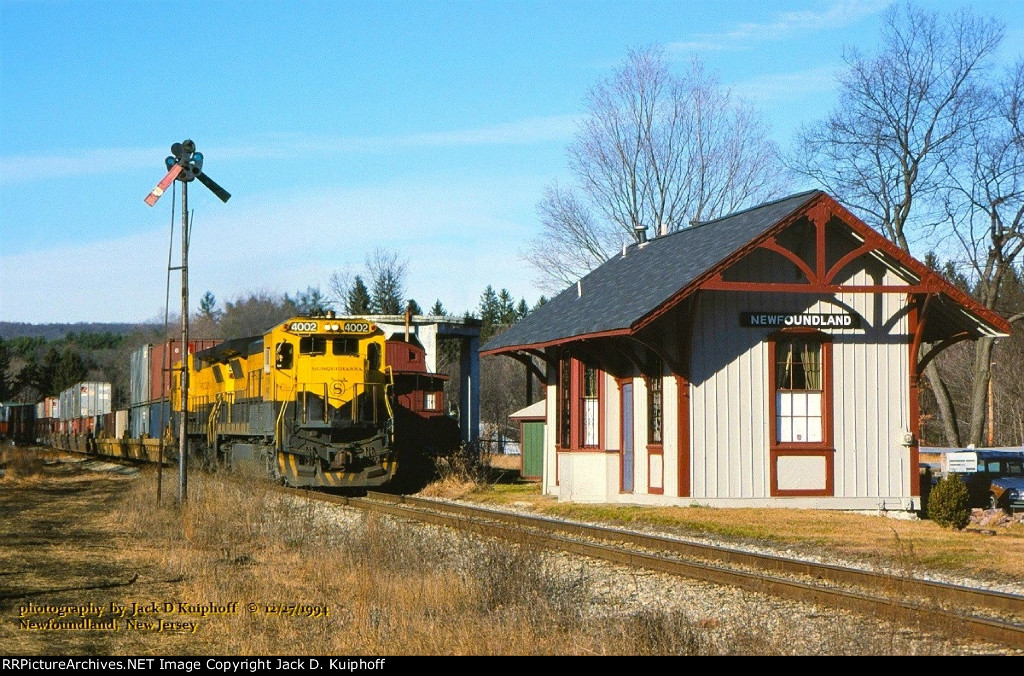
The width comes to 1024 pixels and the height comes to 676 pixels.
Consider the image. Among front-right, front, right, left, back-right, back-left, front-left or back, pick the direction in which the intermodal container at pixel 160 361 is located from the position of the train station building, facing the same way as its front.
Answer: right

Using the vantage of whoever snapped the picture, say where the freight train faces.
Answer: facing the viewer and to the right of the viewer

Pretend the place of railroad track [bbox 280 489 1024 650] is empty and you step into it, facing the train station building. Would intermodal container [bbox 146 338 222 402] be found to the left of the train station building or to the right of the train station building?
left

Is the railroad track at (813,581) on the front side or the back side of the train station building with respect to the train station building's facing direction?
on the front side

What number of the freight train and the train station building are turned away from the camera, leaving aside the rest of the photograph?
0

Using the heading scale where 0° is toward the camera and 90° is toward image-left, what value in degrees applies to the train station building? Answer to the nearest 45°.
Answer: approximately 45°
